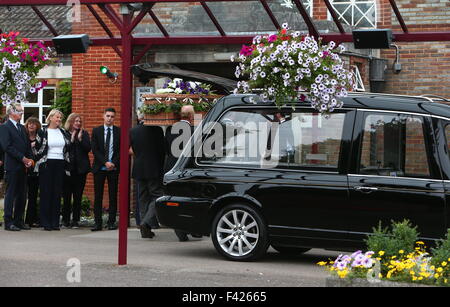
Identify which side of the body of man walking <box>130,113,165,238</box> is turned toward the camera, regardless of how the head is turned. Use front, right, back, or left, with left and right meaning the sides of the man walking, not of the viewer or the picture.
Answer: back

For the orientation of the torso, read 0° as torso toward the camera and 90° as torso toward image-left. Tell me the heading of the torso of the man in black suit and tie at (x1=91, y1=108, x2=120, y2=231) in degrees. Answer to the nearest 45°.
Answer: approximately 0°

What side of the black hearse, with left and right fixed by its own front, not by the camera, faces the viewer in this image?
right

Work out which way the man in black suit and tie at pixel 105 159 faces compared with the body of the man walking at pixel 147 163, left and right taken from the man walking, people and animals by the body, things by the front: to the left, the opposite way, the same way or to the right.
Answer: the opposite way

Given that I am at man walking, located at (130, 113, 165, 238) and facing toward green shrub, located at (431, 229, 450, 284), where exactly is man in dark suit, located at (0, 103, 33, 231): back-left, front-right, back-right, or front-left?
back-right

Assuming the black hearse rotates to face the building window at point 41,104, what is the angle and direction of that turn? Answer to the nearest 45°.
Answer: approximately 135° to its left

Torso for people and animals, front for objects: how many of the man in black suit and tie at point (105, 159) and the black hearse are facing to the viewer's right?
1
